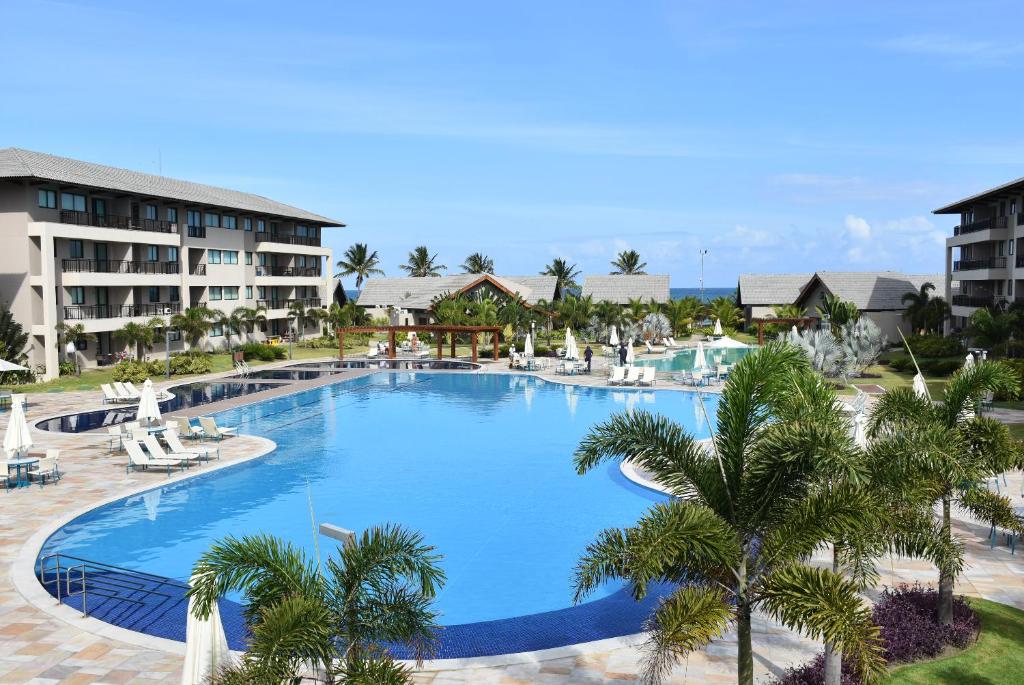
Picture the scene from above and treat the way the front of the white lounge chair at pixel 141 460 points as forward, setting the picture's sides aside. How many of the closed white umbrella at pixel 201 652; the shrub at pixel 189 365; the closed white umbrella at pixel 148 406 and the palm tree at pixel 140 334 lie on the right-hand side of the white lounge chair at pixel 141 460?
1

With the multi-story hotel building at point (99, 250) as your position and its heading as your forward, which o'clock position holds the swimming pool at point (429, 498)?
The swimming pool is roughly at 1 o'clock from the multi-story hotel building.

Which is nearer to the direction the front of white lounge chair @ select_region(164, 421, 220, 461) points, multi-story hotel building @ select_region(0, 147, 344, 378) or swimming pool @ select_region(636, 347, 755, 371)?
the swimming pool

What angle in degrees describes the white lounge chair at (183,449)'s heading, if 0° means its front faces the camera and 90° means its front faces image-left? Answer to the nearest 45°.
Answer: approximately 270°

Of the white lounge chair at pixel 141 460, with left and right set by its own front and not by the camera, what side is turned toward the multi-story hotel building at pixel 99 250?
left

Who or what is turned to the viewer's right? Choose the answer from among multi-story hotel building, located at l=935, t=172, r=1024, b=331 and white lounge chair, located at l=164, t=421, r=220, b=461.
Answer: the white lounge chair

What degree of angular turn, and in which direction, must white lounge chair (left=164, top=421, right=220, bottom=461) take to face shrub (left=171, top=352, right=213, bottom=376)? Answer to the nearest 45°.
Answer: approximately 90° to its left

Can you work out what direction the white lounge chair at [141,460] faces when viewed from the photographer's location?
facing to the right of the viewer

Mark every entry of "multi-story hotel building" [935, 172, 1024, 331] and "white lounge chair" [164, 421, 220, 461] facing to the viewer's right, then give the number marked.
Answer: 1

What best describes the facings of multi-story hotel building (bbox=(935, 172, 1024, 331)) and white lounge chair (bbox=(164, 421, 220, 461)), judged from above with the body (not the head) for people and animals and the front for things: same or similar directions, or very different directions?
very different directions

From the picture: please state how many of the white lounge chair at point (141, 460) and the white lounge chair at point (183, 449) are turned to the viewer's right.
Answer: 2

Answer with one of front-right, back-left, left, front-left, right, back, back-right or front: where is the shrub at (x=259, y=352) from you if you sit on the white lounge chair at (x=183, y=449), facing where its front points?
left

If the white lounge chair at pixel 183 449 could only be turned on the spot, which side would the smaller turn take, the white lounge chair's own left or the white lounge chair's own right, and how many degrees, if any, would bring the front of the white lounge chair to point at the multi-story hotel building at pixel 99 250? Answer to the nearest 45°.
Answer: approximately 90° to the white lounge chair's own left
